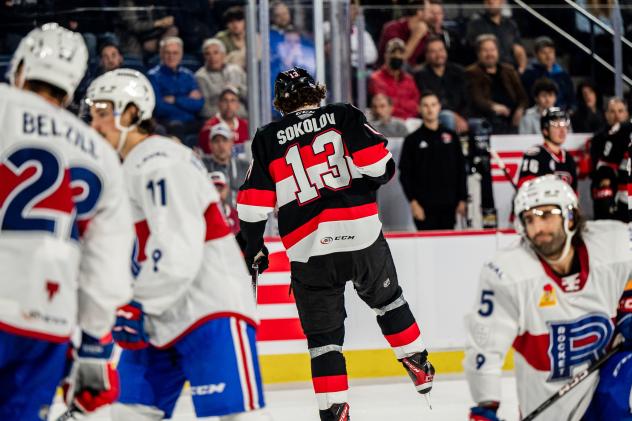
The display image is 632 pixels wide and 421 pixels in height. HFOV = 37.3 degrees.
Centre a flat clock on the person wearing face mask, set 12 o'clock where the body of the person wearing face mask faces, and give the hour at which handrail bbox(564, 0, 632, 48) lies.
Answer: The handrail is roughly at 8 o'clock from the person wearing face mask.

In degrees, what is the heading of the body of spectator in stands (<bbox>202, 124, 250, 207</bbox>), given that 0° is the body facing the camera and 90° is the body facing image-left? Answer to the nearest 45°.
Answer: approximately 0°

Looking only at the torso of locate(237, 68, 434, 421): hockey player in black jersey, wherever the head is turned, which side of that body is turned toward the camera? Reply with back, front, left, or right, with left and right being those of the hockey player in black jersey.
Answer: back

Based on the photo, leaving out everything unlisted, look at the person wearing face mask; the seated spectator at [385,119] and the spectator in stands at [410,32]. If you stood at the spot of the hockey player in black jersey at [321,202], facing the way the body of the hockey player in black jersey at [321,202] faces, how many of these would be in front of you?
3

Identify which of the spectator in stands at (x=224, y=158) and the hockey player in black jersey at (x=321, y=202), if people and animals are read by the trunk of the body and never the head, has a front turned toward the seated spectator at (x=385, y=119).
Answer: the hockey player in black jersey

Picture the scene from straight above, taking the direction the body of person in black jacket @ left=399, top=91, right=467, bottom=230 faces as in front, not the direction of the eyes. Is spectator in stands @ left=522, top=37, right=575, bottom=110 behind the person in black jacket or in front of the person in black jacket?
behind

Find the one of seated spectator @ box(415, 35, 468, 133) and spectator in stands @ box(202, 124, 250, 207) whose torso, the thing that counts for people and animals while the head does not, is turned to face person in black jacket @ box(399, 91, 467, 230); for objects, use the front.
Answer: the seated spectator

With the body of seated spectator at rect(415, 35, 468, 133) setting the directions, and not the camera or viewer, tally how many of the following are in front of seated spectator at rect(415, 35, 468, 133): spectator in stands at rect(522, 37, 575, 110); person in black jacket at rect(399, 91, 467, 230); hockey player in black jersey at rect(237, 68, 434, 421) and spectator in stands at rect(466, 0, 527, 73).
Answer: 2

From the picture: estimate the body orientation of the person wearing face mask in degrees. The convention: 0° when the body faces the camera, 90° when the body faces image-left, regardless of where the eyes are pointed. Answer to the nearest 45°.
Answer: approximately 0°
